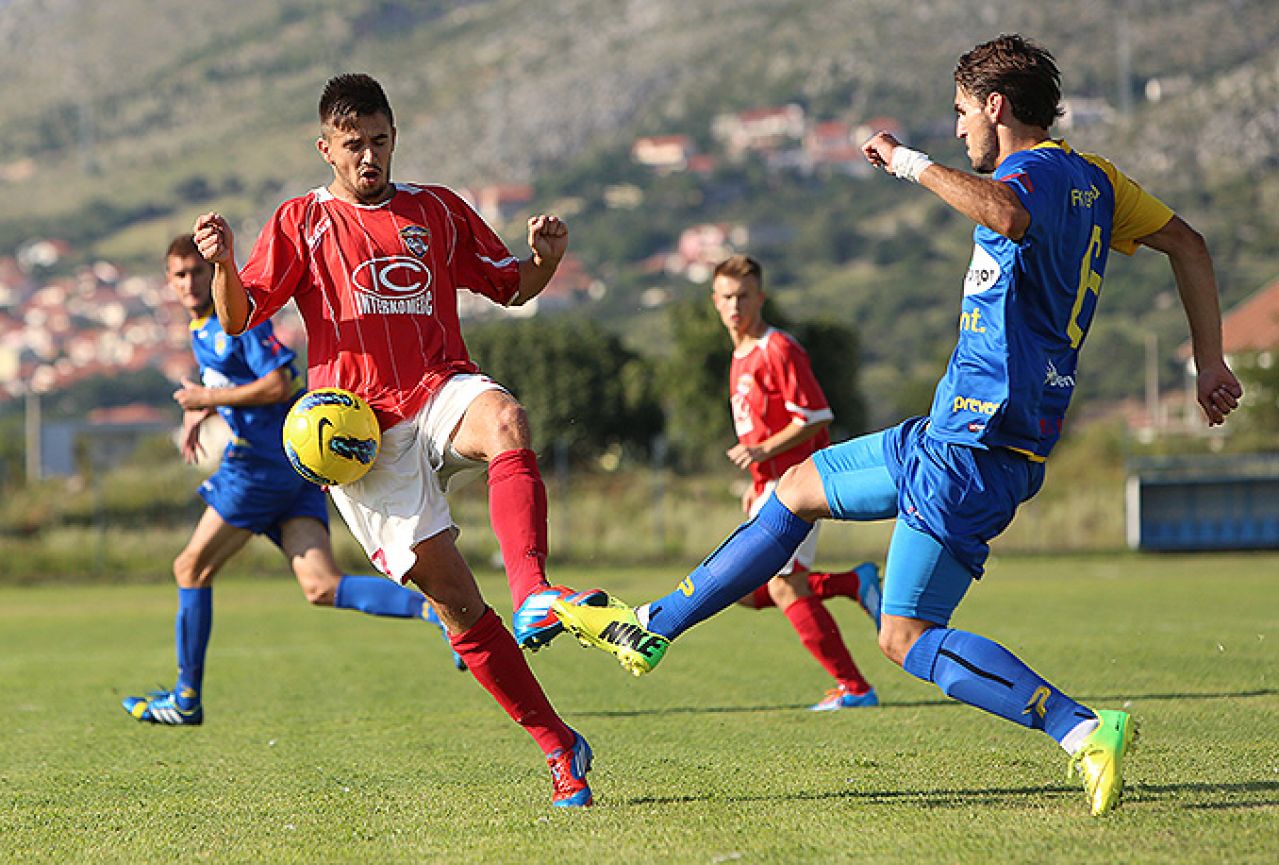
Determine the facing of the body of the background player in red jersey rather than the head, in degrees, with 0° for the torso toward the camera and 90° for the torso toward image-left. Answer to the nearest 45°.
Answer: approximately 45°

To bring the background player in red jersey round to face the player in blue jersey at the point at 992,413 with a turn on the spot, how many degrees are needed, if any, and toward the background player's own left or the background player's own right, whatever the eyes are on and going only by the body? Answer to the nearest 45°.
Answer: approximately 45° to the background player's own left

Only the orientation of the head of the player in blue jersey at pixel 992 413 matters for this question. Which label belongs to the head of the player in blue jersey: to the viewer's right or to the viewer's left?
to the viewer's left

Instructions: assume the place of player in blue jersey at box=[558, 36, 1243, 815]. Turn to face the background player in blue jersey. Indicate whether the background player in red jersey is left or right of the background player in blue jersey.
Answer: right

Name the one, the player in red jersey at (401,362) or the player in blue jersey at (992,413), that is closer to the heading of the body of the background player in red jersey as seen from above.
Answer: the player in red jersey

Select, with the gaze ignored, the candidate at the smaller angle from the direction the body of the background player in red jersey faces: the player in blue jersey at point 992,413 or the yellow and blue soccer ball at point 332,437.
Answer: the yellow and blue soccer ball
